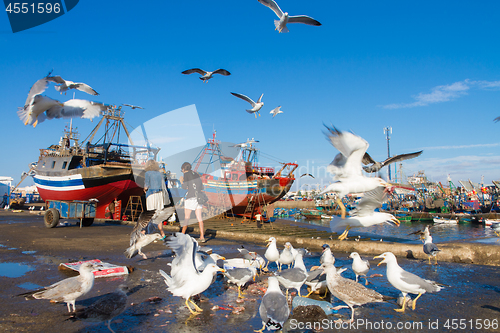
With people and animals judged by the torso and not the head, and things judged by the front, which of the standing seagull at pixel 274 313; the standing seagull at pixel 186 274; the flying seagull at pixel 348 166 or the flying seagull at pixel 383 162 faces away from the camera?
the standing seagull at pixel 274 313

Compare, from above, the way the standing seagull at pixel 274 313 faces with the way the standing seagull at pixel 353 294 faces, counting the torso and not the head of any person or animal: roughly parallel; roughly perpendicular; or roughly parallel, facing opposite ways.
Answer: roughly perpendicular

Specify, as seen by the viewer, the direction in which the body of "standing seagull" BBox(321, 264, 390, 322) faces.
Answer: to the viewer's left

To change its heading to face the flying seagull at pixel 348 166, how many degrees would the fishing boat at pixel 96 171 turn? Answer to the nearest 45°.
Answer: approximately 135° to its left

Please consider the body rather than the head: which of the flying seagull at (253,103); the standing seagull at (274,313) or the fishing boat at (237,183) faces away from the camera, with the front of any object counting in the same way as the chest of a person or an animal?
the standing seagull

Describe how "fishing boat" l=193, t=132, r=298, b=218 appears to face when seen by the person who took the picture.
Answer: facing to the right of the viewer

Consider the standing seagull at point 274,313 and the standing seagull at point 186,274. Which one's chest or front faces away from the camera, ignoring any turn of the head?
the standing seagull at point 274,313

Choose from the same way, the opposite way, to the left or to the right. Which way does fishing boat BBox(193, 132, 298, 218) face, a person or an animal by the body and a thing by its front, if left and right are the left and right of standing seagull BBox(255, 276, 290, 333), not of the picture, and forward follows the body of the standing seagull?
to the right

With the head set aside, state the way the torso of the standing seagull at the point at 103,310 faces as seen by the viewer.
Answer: to the viewer's right
